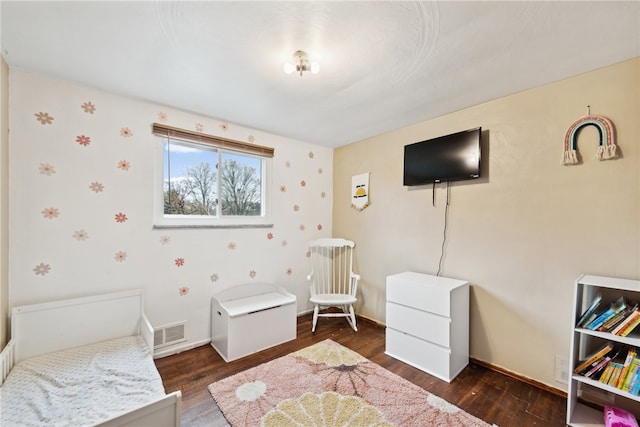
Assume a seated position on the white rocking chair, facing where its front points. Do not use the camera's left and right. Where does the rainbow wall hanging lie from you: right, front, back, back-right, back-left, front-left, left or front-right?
front-left

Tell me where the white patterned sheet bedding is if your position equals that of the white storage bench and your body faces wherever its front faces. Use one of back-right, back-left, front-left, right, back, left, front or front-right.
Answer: right

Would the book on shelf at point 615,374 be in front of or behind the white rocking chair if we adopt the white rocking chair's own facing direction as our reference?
in front

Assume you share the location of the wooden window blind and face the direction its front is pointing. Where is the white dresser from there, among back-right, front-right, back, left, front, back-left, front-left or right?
front

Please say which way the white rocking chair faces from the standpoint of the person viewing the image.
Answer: facing the viewer

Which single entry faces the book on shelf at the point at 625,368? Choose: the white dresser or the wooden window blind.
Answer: the wooden window blind

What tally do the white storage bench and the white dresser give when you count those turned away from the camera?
0

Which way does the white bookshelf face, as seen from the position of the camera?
facing the viewer and to the left of the viewer

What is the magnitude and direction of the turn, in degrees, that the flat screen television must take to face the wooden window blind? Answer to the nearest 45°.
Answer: approximately 45° to its right

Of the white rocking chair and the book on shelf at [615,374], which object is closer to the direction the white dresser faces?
the white rocking chair

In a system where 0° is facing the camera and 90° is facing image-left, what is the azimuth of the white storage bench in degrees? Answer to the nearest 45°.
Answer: approximately 315°
